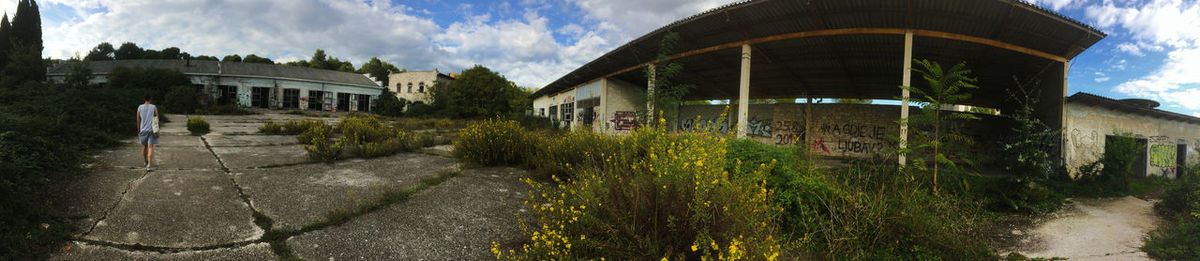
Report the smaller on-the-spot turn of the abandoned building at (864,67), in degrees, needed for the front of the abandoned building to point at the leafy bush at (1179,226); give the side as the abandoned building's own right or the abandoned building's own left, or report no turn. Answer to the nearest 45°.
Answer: approximately 45° to the abandoned building's own left

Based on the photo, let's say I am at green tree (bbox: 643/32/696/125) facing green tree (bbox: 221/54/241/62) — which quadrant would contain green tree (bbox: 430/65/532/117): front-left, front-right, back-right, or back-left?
front-right

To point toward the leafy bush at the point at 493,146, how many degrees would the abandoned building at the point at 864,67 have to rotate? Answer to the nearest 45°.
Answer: approximately 45° to its right

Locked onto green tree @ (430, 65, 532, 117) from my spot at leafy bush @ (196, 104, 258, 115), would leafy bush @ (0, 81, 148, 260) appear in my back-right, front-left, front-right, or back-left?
front-right

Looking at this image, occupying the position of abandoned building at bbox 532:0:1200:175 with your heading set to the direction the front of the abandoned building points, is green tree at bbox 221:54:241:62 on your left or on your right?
on your right

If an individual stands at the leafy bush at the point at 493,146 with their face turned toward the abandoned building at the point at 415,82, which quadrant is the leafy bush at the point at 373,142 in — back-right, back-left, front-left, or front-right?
front-left

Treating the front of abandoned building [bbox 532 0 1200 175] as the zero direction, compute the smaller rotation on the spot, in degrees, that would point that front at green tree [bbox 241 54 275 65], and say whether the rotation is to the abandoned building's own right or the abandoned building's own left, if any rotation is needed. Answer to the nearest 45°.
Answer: approximately 90° to the abandoned building's own right

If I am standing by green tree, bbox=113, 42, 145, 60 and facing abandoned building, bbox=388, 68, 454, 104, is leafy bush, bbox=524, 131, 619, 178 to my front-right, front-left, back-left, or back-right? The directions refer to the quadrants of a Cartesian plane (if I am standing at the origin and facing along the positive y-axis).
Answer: front-right

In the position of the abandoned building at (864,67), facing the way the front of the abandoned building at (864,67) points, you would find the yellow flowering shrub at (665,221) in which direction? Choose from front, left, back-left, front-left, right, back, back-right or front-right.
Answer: front

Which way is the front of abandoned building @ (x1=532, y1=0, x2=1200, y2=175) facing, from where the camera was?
facing the viewer
